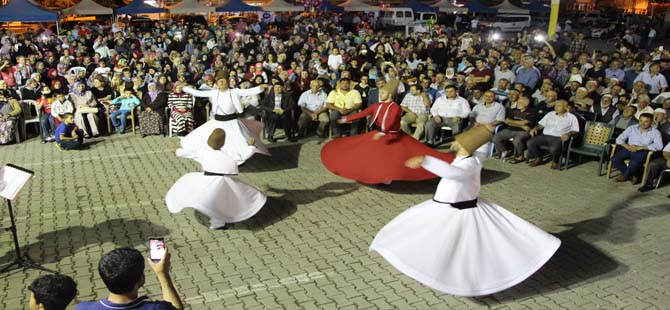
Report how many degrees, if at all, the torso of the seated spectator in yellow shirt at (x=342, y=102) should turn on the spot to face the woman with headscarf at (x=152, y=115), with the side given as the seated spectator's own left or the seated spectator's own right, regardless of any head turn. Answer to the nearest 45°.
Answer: approximately 90° to the seated spectator's own right

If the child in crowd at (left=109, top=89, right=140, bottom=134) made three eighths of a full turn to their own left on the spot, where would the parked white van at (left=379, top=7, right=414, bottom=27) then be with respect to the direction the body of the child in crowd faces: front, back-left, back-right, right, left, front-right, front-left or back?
front

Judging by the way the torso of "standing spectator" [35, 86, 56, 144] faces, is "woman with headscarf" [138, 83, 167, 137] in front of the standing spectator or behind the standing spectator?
in front

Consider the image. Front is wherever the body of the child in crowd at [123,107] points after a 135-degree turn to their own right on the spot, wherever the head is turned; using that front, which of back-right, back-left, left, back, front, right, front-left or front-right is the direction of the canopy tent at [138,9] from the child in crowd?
front-right

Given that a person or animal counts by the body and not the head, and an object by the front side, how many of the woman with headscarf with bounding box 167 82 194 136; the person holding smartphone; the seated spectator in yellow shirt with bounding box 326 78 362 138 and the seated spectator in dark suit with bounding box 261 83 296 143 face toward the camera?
3

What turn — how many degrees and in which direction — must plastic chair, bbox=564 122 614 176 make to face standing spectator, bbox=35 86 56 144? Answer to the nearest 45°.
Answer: approximately 45° to its right

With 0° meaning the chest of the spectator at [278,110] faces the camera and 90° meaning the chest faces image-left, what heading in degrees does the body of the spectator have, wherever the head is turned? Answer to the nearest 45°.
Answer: approximately 0°

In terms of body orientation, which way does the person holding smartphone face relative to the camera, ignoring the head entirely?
away from the camera

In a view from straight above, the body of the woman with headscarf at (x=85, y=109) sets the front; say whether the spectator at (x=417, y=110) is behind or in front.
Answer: in front

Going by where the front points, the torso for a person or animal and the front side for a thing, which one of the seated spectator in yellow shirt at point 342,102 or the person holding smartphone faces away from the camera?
the person holding smartphone

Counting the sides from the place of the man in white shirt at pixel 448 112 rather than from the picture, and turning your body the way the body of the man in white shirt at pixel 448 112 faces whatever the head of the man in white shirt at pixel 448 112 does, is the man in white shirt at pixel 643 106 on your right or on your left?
on your left

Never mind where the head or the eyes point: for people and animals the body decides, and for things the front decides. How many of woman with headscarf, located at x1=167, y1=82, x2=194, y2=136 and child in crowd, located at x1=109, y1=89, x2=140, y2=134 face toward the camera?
2

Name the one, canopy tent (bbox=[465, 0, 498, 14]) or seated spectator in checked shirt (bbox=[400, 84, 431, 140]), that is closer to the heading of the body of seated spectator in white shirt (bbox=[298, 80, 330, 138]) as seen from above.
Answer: the seated spectator in checked shirt

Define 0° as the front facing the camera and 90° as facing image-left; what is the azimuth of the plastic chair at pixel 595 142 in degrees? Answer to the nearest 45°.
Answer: approximately 45°
